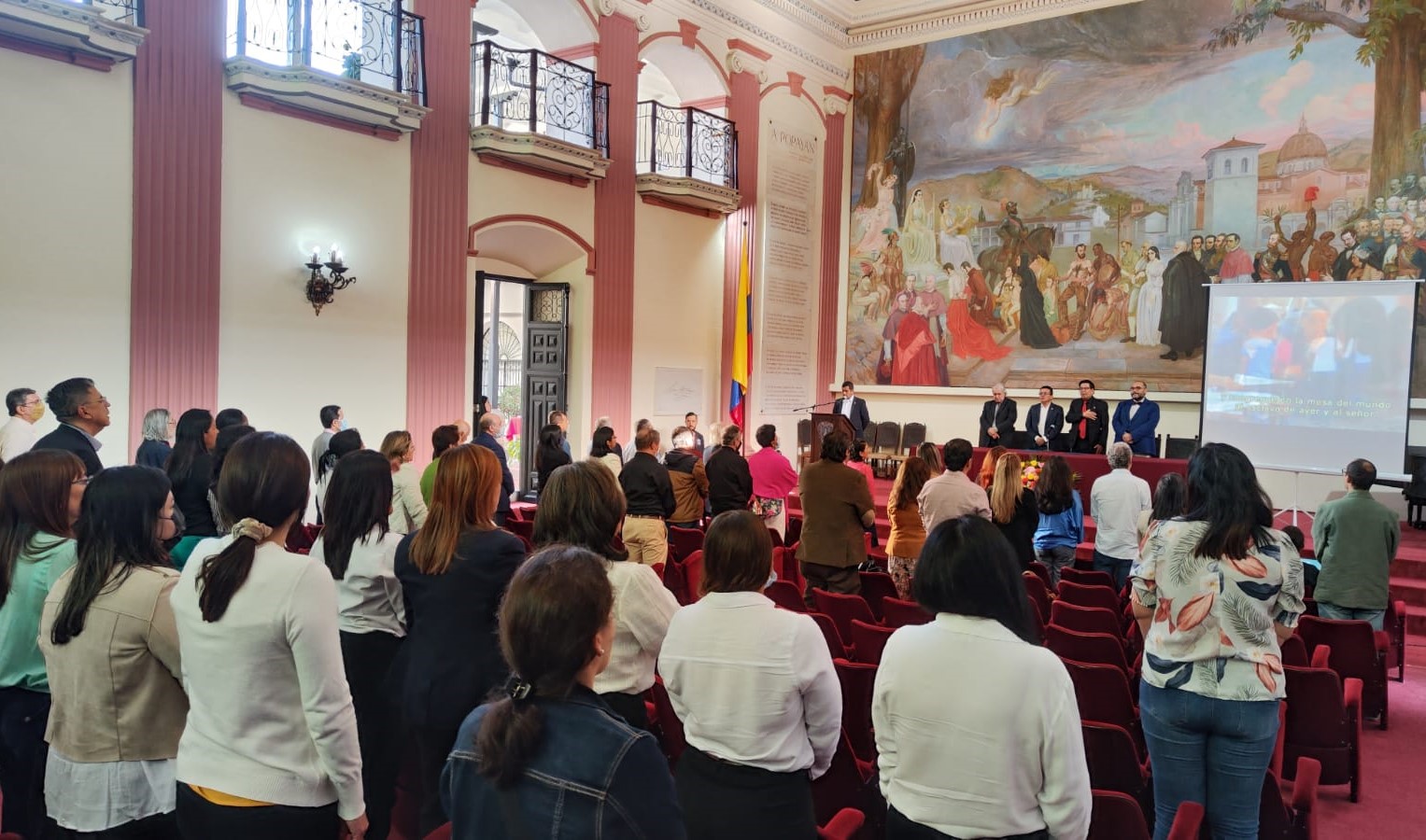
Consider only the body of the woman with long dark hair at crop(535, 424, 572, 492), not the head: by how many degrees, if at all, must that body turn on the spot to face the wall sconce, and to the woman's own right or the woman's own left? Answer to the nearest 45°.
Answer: approximately 90° to the woman's own left

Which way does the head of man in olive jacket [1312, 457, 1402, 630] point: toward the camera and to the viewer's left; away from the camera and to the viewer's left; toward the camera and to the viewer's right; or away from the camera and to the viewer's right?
away from the camera and to the viewer's left

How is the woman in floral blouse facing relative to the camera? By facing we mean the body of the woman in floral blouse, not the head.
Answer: away from the camera

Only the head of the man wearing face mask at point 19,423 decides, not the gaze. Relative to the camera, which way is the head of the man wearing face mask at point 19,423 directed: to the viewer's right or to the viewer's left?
to the viewer's right

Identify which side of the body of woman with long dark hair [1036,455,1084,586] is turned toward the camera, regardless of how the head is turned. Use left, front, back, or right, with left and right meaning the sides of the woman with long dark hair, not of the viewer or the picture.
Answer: back

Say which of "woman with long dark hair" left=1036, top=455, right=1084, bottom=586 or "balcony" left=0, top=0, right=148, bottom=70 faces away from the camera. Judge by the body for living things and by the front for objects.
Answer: the woman with long dark hair

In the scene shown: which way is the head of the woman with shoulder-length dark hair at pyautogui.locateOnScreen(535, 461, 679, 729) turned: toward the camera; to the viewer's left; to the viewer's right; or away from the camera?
away from the camera

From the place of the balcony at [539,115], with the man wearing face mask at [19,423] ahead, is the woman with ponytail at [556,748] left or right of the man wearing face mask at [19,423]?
left

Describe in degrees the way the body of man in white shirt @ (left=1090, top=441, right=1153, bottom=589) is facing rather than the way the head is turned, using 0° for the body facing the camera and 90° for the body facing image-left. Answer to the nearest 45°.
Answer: approximately 180°

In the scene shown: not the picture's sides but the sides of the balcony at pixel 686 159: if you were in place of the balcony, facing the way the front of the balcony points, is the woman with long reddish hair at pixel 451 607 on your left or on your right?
on your right

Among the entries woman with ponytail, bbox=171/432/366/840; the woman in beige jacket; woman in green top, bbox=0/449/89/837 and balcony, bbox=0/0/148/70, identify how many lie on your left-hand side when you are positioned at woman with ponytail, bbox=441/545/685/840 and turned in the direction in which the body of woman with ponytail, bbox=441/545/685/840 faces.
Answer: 4

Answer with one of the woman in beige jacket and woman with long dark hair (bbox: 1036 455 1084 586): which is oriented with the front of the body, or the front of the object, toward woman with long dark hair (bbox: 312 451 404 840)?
the woman in beige jacket

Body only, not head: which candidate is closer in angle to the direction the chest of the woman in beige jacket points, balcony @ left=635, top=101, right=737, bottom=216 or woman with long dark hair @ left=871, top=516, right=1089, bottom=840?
the balcony

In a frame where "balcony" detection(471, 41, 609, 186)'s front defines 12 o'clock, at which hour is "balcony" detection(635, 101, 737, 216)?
"balcony" detection(635, 101, 737, 216) is roughly at 9 o'clock from "balcony" detection(471, 41, 609, 186).

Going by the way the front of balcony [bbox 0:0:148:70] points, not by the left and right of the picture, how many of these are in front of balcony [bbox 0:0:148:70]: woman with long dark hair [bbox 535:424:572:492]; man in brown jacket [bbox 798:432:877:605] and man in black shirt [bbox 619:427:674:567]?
3

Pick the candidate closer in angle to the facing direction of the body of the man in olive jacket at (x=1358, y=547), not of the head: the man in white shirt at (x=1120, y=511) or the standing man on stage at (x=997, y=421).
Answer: the standing man on stage

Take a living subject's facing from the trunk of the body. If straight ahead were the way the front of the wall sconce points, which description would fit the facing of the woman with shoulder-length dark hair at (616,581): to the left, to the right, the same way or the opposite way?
to the left

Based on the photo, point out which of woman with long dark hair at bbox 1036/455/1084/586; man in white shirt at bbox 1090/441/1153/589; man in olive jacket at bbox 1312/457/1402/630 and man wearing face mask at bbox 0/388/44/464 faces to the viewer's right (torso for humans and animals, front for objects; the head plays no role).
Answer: the man wearing face mask
